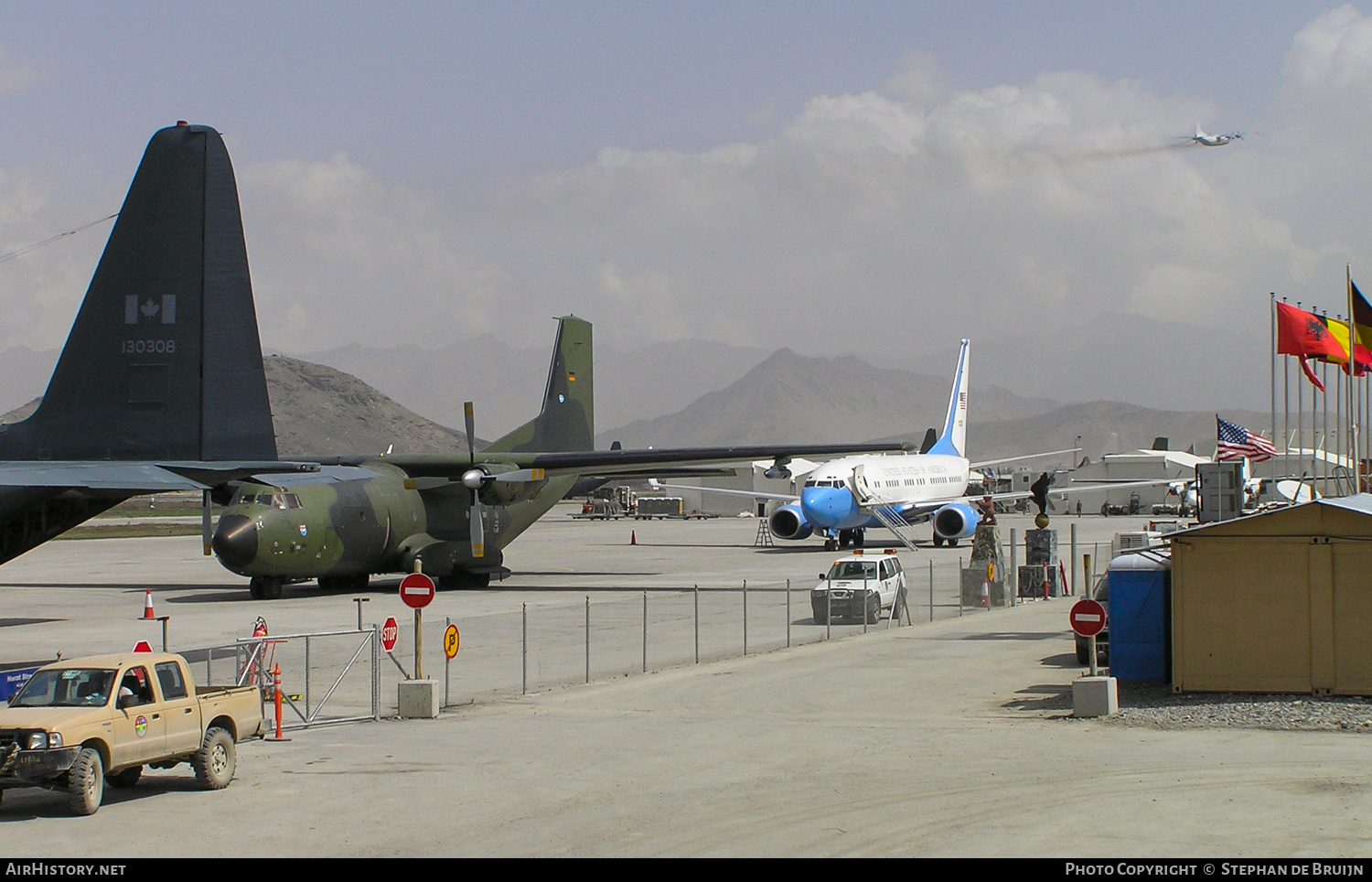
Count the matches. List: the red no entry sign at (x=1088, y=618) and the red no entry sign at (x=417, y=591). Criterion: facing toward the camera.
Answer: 2

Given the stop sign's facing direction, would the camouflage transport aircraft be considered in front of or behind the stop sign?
behind

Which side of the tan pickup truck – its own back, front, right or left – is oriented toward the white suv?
back

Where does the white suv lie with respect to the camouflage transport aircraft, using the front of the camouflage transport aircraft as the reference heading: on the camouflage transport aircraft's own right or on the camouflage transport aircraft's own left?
on the camouflage transport aircraft's own left

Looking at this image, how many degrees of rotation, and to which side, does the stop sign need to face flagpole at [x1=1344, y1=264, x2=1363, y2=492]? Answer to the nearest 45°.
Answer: approximately 135° to its left

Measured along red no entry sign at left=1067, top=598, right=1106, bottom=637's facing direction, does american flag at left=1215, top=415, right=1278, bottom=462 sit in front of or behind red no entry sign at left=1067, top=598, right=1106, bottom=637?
behind

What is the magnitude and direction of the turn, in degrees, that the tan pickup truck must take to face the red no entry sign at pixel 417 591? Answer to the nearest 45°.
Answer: approximately 180°

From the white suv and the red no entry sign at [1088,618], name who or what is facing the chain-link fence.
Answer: the white suv

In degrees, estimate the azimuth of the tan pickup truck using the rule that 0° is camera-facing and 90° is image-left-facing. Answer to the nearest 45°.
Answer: approximately 45°
